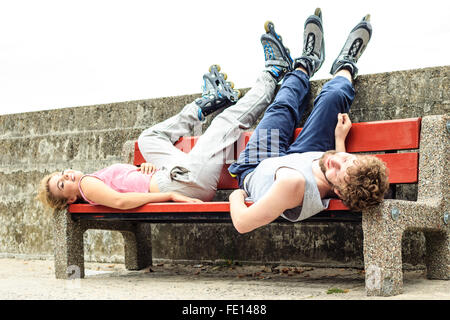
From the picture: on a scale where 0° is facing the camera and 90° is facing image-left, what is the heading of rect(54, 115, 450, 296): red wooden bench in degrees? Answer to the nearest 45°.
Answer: approximately 45°
